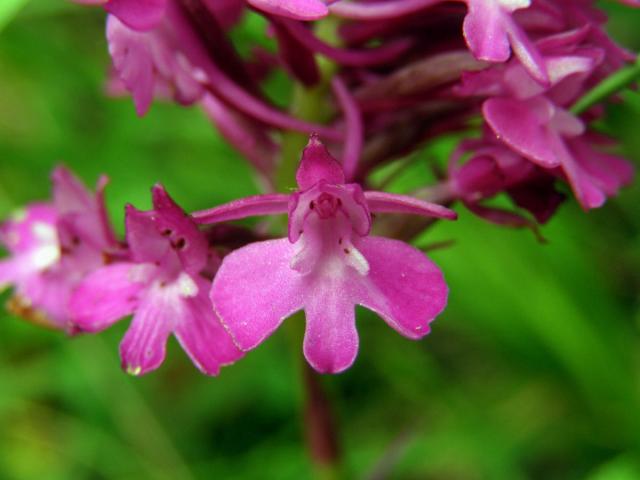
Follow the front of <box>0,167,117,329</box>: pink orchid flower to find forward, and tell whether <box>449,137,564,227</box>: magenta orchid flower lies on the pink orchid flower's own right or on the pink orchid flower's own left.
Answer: on the pink orchid flower's own left

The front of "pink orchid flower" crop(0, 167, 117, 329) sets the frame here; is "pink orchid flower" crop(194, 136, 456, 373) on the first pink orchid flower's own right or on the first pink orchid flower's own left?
on the first pink orchid flower's own left

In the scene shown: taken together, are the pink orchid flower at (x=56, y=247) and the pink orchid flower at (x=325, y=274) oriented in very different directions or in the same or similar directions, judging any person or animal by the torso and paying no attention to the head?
same or similar directions

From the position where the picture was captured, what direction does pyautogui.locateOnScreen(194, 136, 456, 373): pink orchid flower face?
facing the viewer

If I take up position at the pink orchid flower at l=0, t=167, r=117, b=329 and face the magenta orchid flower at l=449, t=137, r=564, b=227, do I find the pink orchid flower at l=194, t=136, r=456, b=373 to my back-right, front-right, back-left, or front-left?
front-right

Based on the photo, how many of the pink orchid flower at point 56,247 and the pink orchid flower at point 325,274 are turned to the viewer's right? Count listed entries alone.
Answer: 0

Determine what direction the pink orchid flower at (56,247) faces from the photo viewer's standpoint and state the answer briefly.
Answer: facing the viewer and to the left of the viewer

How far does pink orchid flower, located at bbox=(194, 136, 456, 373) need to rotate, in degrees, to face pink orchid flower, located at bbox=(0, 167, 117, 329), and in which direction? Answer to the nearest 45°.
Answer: approximately 135° to its right
